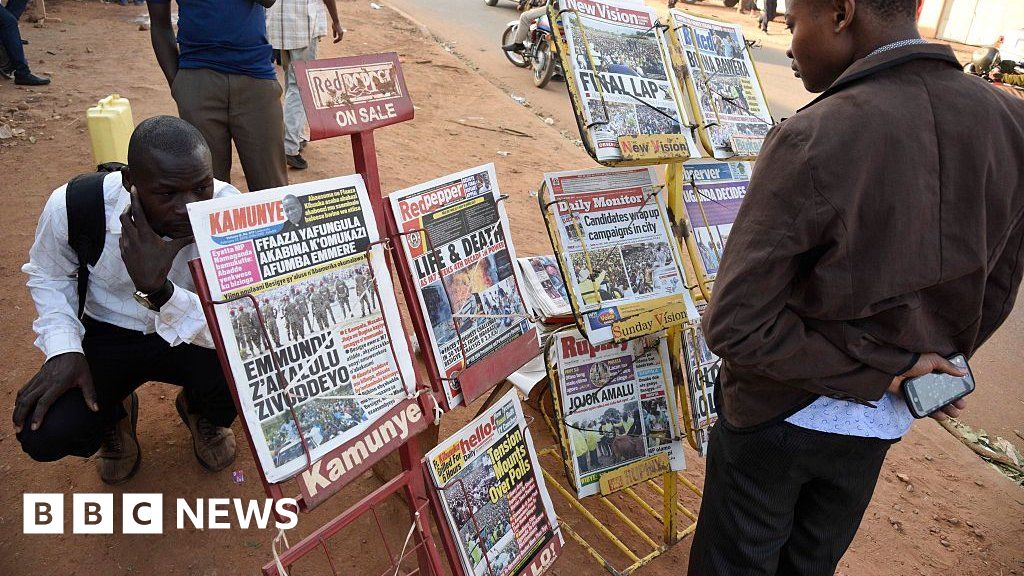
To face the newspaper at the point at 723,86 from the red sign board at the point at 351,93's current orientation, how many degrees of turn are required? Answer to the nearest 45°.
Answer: approximately 90° to its left

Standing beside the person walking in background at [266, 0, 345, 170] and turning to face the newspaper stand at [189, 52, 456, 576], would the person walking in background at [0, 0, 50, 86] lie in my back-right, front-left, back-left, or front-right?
back-right

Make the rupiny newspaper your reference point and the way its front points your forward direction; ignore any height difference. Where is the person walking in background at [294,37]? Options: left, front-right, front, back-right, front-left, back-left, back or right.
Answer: back-right

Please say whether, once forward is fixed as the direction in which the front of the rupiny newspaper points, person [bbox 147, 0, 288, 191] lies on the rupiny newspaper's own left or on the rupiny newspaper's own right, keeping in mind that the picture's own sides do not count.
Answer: on the rupiny newspaper's own right

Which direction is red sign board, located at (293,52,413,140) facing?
toward the camera

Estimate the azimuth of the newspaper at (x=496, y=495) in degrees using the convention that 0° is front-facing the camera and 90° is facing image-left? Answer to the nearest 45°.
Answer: approximately 0°

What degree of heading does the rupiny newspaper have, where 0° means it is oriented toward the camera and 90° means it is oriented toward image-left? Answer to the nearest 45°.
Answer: approximately 0°

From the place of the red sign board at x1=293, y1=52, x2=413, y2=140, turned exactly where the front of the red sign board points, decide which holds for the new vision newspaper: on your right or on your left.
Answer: on your left

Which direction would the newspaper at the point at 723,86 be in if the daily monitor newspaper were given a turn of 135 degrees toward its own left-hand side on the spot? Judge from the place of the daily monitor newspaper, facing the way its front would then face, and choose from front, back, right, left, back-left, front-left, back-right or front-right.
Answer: front

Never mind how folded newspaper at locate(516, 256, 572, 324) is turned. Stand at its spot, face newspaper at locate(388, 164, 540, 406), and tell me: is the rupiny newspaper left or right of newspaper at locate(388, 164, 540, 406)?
left

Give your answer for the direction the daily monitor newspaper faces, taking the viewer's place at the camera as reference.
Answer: facing the viewer

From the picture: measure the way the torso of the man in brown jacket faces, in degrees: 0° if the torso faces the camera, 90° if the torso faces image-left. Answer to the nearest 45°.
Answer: approximately 135°

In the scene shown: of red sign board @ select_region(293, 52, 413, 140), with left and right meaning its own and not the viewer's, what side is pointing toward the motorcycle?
back
